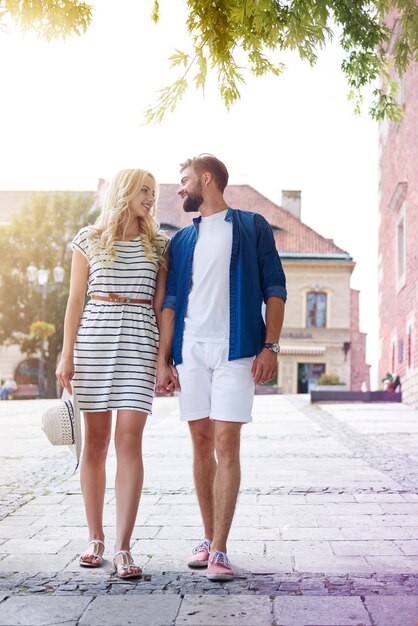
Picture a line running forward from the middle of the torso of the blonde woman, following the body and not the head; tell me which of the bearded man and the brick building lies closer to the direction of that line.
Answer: the bearded man

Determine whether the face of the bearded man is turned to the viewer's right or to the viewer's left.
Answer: to the viewer's left

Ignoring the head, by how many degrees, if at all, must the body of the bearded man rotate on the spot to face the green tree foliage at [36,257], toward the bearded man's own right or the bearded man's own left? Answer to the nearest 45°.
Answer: approximately 180°

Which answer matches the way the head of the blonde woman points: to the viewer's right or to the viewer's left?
to the viewer's right

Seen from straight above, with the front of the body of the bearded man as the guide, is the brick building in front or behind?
behind

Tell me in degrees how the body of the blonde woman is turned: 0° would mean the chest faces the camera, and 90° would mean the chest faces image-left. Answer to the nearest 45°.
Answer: approximately 0°

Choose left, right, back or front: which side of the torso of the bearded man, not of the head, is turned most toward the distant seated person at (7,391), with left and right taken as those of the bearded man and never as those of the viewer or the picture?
back
